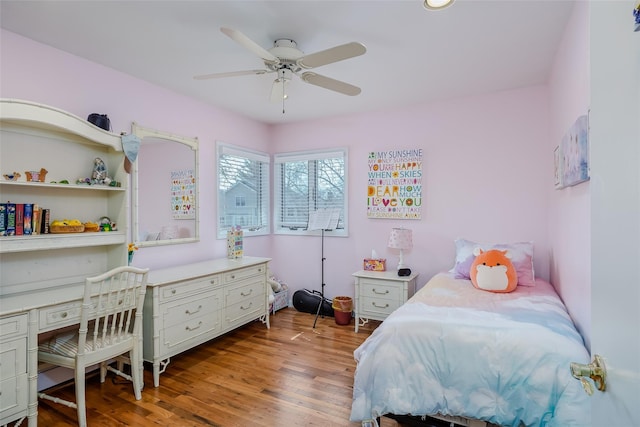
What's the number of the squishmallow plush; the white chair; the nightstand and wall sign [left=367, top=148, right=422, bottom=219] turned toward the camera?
3

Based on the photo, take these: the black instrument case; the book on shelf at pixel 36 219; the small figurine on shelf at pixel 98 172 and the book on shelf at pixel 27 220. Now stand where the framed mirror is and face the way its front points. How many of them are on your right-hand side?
3

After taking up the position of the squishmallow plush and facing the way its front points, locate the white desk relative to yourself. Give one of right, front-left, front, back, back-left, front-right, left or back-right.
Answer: front-right

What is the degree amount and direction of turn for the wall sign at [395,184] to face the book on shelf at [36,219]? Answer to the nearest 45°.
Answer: approximately 45° to its right

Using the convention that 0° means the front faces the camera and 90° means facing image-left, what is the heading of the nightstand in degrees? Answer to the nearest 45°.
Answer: approximately 0°

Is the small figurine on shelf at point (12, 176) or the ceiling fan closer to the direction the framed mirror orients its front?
the ceiling fan

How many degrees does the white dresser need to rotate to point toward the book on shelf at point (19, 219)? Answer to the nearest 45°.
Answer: approximately 90° to its right
